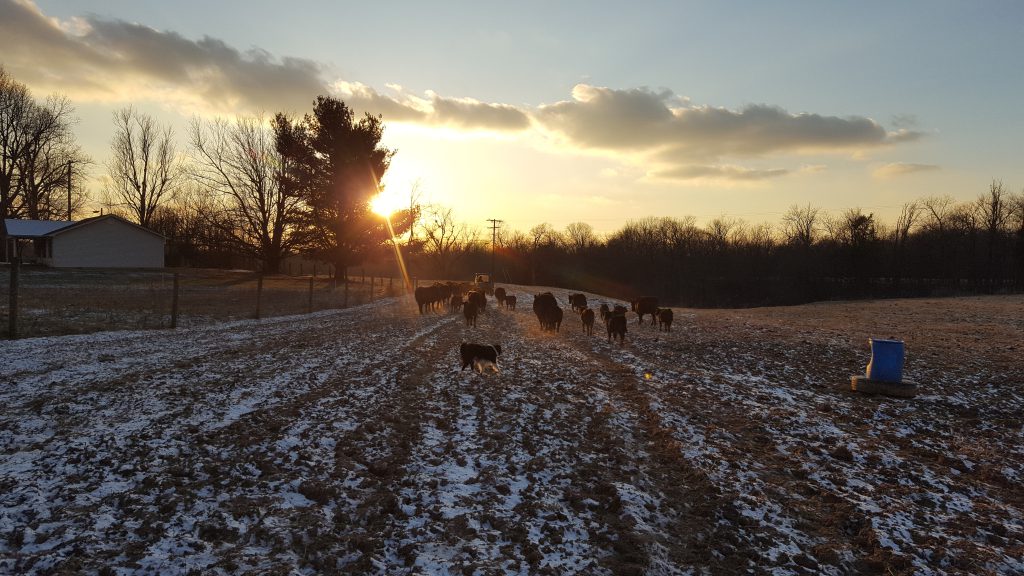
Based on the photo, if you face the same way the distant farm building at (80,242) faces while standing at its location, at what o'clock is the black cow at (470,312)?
The black cow is roughly at 10 o'clock from the distant farm building.

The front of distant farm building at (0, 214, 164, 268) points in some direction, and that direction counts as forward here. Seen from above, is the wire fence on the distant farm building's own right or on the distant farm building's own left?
on the distant farm building's own left

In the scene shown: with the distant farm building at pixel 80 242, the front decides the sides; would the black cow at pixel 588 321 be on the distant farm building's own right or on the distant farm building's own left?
on the distant farm building's own left

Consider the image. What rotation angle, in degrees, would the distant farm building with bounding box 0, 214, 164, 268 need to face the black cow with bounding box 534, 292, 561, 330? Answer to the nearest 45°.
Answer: approximately 45° to its left

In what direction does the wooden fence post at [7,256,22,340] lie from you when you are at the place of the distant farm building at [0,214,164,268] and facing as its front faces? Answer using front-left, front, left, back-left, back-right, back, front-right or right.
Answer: front-left

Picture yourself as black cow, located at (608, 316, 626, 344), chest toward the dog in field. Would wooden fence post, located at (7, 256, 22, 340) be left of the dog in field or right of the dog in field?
right

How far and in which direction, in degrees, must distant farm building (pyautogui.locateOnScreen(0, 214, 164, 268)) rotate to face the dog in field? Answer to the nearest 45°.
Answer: approximately 45° to its left

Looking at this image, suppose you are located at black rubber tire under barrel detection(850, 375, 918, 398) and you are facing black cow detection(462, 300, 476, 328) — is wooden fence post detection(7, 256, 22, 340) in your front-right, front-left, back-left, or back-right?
front-left

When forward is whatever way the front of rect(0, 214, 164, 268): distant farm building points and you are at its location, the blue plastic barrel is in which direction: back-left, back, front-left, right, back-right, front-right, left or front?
front-left

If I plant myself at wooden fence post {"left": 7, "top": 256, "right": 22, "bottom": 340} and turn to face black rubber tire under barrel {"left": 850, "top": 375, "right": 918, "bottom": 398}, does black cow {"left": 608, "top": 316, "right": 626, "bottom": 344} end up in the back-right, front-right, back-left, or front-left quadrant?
front-left

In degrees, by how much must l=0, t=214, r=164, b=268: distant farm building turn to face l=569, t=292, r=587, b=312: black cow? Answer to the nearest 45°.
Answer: approximately 90° to its left

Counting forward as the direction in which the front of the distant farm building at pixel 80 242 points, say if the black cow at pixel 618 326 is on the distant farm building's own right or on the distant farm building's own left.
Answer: on the distant farm building's own left
